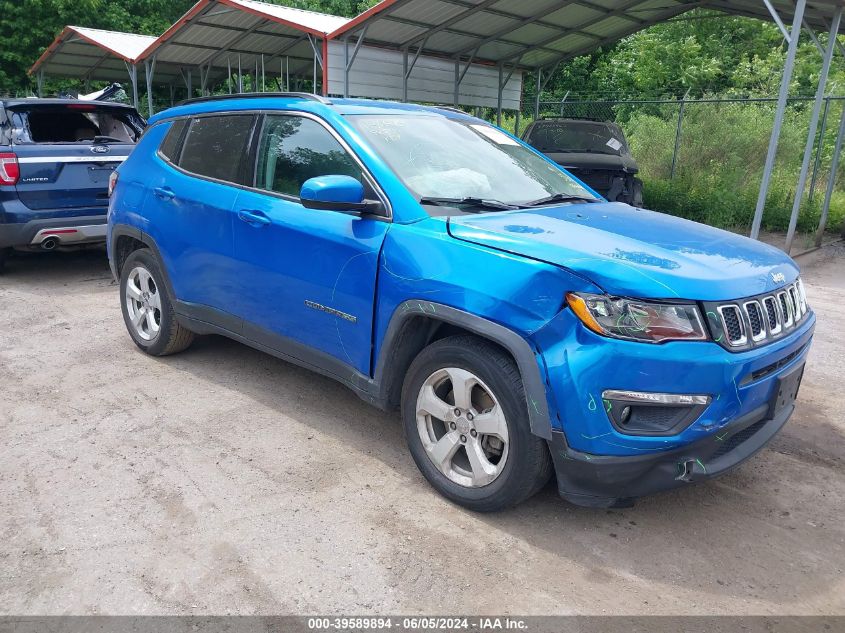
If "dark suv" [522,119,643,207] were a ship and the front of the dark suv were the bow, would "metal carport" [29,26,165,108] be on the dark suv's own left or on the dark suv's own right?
on the dark suv's own right

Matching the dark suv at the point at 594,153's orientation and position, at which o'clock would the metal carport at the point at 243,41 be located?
The metal carport is roughly at 4 o'clock from the dark suv.

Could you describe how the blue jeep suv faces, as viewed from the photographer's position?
facing the viewer and to the right of the viewer

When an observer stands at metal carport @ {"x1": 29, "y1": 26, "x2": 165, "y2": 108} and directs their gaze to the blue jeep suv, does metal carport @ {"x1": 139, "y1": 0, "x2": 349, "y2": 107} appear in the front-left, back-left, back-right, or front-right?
front-left

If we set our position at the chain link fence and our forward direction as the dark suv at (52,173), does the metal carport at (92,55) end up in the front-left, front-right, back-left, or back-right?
front-right

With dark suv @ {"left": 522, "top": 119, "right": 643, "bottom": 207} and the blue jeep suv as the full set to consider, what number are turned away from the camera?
0

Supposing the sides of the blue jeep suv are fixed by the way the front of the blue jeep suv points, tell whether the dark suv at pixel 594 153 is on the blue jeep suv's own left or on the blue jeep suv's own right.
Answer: on the blue jeep suv's own left

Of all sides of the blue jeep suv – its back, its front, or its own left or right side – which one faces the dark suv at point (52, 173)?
back

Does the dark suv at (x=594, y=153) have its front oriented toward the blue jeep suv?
yes

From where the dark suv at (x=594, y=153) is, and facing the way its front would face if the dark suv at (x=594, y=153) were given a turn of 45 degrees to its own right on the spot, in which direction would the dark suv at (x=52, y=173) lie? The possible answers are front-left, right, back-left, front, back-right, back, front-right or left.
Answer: front

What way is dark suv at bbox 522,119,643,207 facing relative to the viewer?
toward the camera

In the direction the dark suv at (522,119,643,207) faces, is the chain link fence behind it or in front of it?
behind
